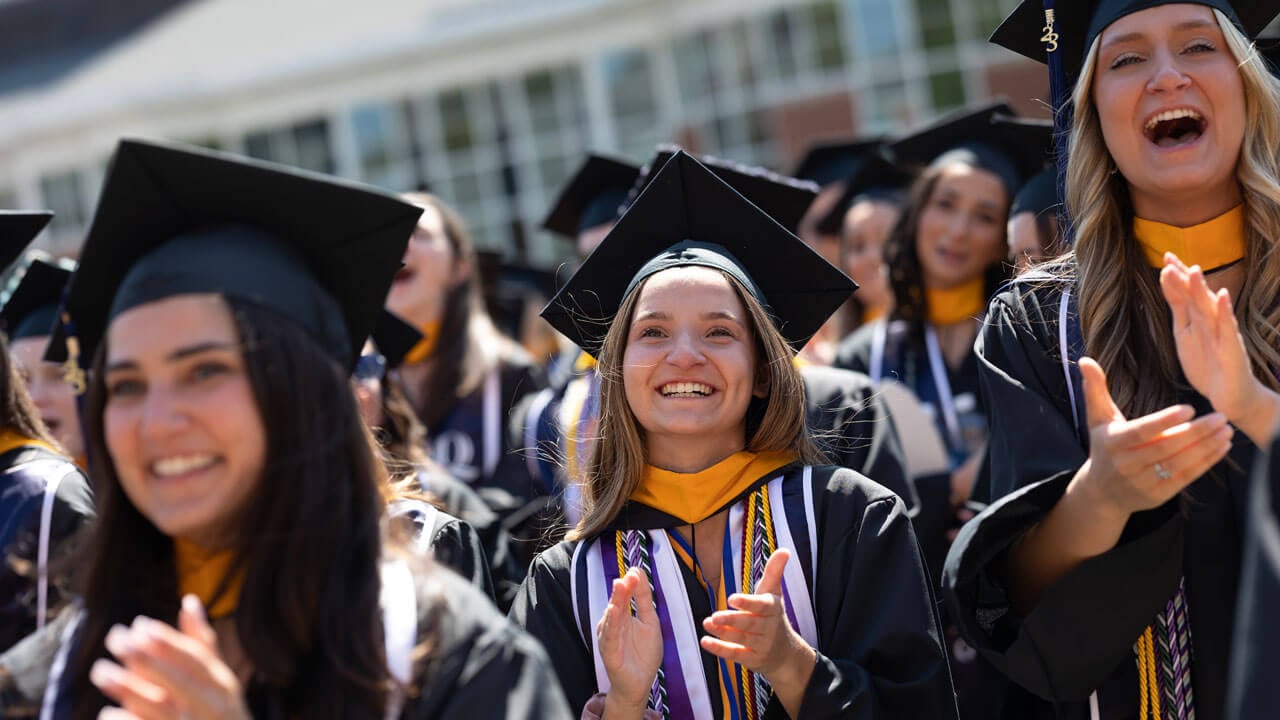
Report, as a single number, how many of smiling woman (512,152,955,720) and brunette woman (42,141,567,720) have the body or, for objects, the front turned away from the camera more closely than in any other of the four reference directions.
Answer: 0

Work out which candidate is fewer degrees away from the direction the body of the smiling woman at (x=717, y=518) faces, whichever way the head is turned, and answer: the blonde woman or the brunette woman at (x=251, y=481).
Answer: the brunette woman

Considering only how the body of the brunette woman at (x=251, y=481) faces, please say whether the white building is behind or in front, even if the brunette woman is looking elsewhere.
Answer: behind

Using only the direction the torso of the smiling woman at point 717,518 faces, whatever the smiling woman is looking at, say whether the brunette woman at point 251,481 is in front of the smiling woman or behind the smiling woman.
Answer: in front

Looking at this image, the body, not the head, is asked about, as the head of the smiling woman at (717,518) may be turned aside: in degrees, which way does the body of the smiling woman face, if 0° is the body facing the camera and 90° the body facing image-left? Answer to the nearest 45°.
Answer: approximately 0°

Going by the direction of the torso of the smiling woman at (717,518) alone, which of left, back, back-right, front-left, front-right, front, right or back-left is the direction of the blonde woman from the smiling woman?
left

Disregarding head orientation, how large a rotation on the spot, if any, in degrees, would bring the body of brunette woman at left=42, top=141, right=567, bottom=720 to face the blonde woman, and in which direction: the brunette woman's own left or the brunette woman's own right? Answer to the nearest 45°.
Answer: approximately 135° to the brunette woman's own left

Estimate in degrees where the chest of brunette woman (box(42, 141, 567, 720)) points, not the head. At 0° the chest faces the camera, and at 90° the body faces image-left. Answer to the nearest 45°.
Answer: approximately 45°

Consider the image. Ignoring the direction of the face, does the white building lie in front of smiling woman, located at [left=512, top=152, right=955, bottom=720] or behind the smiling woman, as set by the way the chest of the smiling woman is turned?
behind
